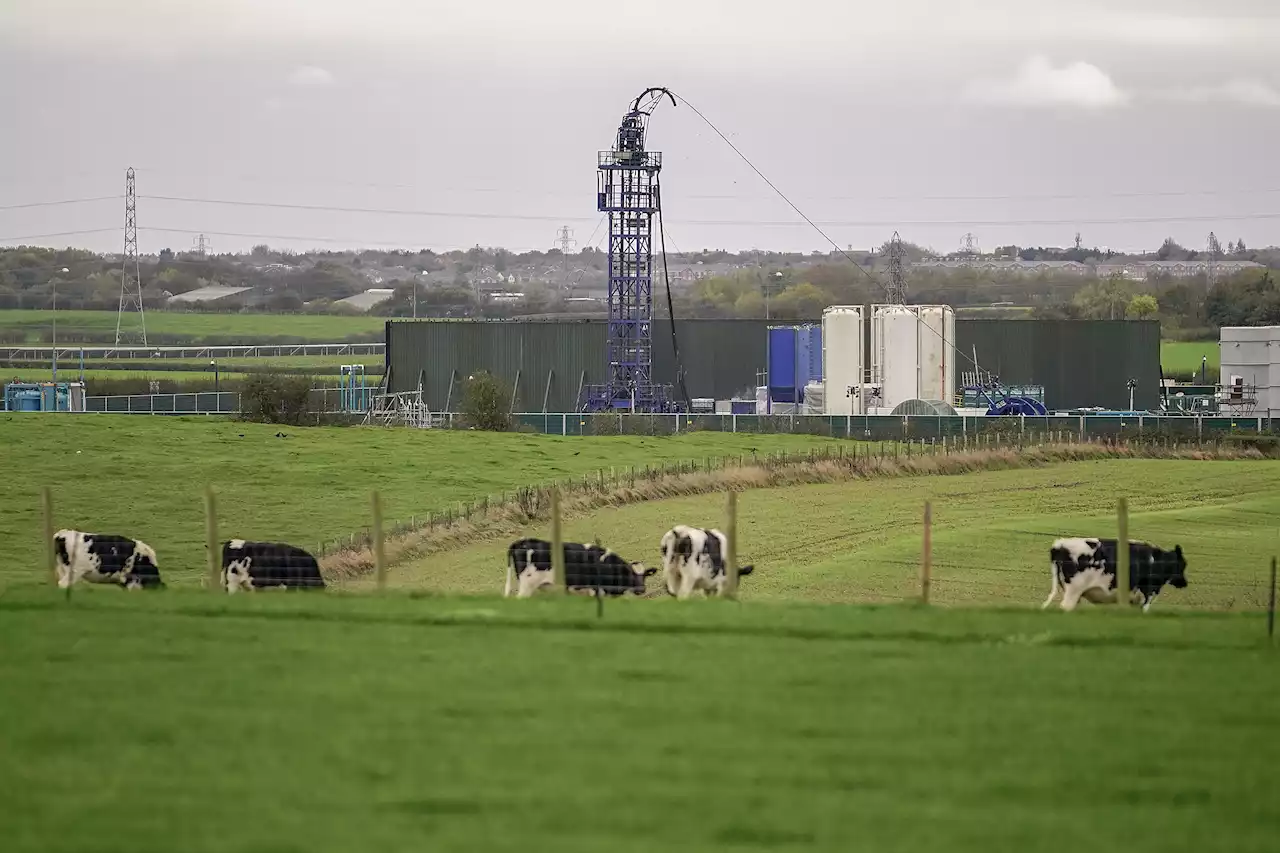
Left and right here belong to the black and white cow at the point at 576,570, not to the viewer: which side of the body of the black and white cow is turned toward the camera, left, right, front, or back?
right

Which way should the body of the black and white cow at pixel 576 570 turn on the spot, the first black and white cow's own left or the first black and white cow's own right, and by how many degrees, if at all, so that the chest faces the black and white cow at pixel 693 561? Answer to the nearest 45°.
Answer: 0° — it already faces it

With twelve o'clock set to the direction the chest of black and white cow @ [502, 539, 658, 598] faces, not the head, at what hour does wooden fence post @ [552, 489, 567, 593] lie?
The wooden fence post is roughly at 3 o'clock from the black and white cow.

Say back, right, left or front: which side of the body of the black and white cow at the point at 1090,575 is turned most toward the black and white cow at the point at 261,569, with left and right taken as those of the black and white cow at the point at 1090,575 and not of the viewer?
back

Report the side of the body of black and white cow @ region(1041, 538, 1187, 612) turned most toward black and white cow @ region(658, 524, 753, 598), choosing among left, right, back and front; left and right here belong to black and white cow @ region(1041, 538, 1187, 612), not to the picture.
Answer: back

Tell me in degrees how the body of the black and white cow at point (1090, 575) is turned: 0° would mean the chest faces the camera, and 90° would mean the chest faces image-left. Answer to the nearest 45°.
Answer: approximately 270°

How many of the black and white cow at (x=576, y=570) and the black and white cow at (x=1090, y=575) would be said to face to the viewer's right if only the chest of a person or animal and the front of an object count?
2

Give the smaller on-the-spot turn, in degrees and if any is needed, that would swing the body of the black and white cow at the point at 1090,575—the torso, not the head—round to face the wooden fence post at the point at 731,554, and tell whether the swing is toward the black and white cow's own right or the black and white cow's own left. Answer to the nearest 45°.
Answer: approximately 135° to the black and white cow's own right

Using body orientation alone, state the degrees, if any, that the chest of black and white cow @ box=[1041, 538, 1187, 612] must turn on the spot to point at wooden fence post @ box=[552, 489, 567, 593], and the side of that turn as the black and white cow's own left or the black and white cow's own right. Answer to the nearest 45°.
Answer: approximately 135° to the black and white cow's own right

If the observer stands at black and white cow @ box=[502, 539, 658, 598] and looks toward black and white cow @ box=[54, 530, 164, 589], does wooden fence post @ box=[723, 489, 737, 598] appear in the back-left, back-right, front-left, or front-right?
back-left

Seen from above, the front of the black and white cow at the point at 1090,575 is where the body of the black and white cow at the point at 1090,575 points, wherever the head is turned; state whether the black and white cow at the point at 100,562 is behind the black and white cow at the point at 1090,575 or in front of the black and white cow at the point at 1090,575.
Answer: behind
